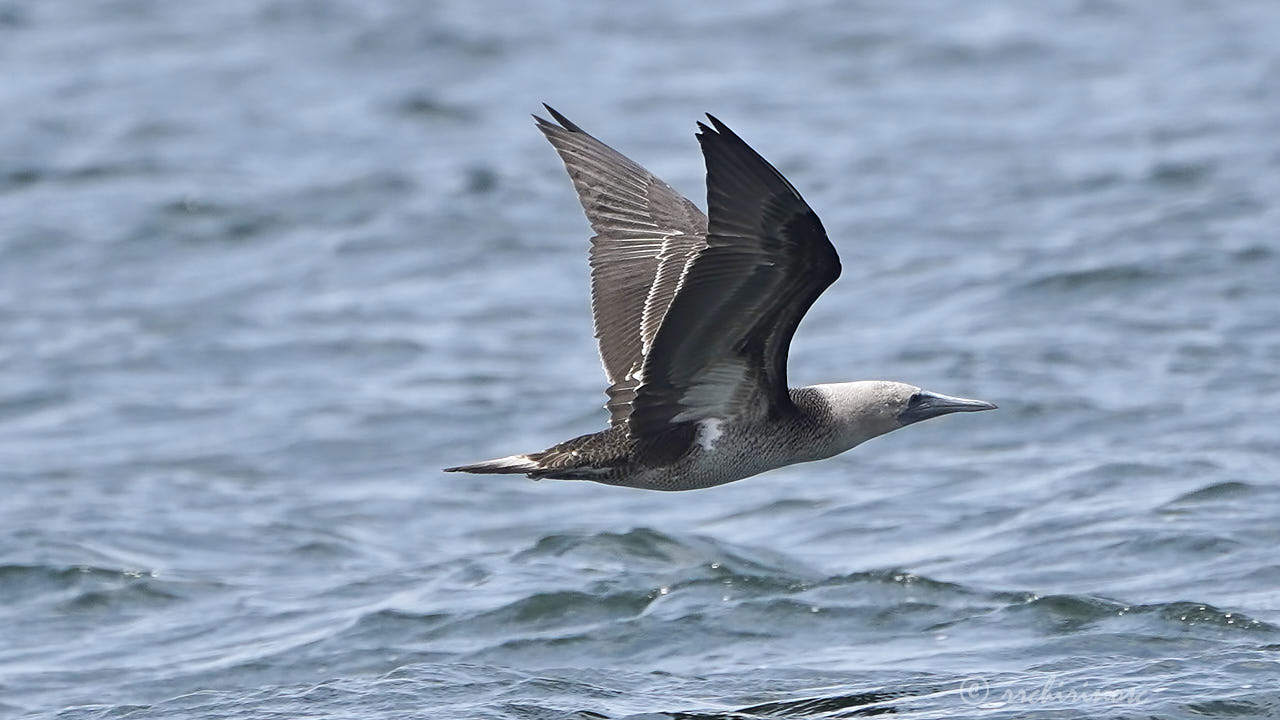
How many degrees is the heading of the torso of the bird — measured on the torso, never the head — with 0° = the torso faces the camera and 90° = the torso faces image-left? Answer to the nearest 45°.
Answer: approximately 270°
